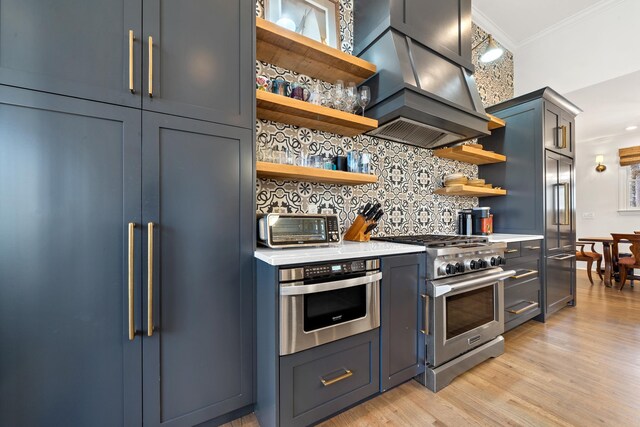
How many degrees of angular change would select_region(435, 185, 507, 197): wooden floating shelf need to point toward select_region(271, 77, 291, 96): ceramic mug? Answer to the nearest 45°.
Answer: approximately 90° to its right

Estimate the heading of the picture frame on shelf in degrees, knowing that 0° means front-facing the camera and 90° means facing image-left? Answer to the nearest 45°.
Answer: approximately 315°

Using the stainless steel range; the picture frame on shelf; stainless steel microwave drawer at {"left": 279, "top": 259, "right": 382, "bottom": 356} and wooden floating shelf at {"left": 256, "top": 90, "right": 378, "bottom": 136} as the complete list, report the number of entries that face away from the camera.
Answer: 0

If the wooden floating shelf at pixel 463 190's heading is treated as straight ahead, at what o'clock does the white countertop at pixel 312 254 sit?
The white countertop is roughly at 2 o'clock from the wooden floating shelf.

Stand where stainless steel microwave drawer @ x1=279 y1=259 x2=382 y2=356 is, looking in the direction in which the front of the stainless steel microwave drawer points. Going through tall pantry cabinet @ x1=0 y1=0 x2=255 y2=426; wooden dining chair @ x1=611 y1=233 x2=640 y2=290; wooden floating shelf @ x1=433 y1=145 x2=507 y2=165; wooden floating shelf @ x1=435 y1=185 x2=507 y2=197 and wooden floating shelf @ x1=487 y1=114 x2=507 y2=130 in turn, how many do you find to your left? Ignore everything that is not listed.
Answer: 4

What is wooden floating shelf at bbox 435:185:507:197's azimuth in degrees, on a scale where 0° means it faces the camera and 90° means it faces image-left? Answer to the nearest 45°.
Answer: approximately 315°

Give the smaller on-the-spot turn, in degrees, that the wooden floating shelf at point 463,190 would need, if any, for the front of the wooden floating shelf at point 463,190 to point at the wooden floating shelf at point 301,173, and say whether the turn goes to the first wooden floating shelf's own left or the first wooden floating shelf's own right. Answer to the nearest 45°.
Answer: approximately 90° to the first wooden floating shelf's own right

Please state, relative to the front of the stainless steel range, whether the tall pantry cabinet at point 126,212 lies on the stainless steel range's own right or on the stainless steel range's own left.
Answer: on the stainless steel range's own right

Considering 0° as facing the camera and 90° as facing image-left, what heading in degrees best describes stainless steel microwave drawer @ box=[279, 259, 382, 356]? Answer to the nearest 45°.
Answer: approximately 315°

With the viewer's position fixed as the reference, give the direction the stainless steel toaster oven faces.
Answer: facing the viewer and to the right of the viewer

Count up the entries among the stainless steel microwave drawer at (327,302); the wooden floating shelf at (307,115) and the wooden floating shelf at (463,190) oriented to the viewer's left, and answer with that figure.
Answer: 0

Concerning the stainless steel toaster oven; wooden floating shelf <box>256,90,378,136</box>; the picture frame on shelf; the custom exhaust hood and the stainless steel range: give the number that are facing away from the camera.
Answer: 0

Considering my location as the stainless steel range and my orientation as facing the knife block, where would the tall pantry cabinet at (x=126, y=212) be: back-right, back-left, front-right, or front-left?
front-left

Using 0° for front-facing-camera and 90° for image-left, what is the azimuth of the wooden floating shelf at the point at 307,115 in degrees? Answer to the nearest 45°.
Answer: approximately 315°

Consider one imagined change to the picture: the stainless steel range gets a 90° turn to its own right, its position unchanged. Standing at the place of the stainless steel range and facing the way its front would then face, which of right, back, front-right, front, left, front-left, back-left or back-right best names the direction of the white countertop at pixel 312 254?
front

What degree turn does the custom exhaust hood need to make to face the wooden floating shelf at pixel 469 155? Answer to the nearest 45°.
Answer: approximately 90° to its left

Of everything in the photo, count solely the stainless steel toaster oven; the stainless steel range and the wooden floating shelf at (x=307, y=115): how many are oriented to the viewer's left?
0

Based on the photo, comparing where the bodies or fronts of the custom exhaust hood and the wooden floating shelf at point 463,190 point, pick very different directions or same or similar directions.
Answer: same or similar directions
